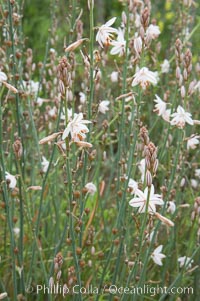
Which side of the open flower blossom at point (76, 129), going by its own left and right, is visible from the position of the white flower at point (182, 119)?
left

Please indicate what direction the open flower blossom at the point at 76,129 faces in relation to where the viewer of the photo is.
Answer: facing the viewer and to the right of the viewer
